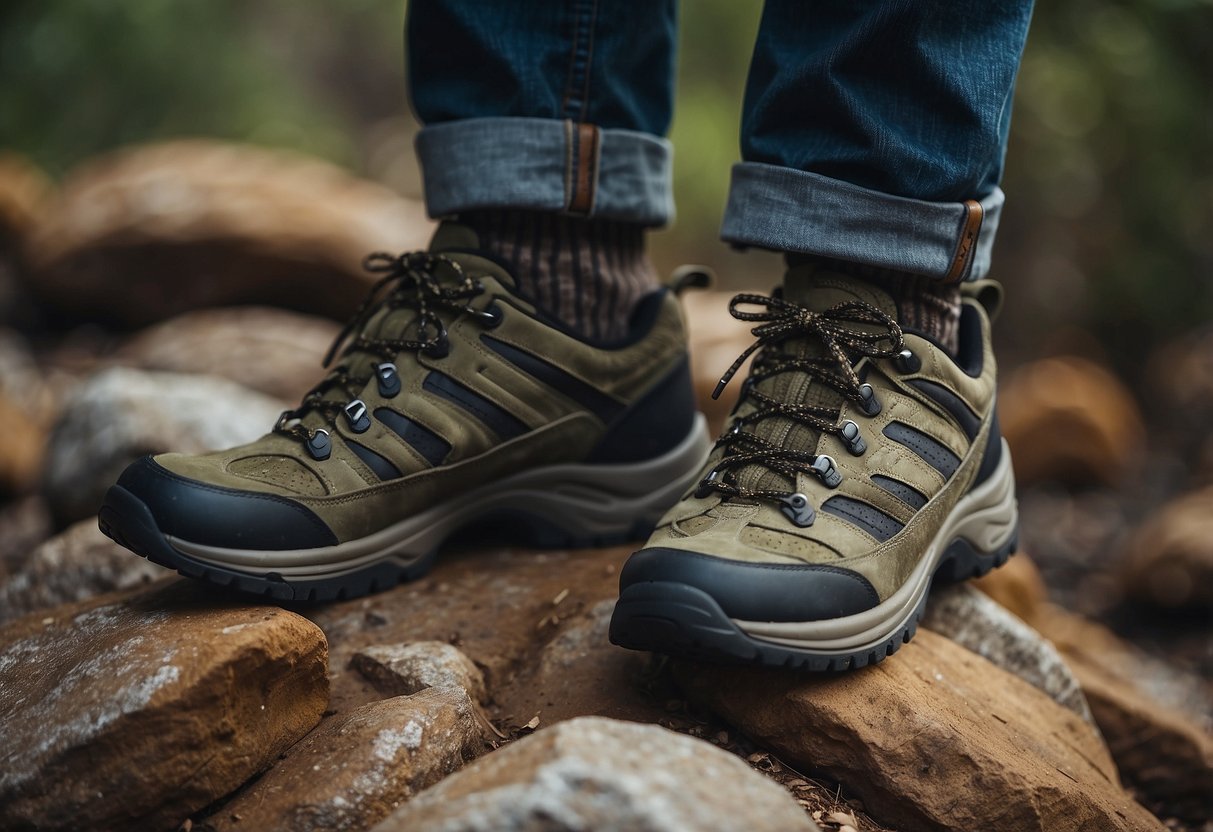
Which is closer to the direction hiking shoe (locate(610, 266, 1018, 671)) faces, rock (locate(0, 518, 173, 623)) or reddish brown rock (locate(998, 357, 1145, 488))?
the rock

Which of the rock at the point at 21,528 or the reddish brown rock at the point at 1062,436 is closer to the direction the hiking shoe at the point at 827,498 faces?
the rock

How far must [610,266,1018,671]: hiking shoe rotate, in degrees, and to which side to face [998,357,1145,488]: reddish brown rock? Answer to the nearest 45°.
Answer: approximately 135° to its right

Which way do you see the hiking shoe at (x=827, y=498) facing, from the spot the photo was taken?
facing the viewer and to the left of the viewer

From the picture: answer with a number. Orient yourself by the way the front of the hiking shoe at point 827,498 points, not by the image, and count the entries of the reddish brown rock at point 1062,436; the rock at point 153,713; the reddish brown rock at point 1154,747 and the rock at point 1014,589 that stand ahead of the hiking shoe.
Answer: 1

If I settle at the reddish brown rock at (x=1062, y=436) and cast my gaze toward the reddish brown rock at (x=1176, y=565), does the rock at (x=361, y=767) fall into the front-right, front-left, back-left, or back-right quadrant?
front-right

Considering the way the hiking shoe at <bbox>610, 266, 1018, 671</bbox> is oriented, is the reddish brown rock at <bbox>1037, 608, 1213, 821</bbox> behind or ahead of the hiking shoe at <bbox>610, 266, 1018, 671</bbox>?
behind

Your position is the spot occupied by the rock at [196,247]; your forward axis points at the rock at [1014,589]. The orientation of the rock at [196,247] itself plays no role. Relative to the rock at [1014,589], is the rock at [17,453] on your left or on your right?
right

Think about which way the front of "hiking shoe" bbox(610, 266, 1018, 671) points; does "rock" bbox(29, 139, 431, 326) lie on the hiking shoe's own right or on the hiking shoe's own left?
on the hiking shoe's own right

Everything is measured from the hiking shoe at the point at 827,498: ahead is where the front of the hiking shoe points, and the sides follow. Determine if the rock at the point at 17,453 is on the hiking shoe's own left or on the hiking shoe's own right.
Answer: on the hiking shoe's own right

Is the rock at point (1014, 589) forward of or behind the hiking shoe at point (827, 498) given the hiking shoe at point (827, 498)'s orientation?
behind

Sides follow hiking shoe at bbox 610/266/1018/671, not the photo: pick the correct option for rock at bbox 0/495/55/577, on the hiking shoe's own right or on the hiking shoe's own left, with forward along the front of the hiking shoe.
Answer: on the hiking shoe's own right

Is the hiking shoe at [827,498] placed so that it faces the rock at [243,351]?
no
